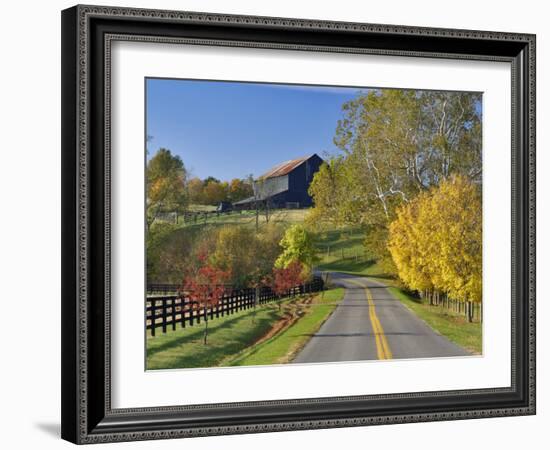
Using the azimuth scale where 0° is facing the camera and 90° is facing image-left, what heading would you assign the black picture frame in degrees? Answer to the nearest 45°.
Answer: approximately 315°
